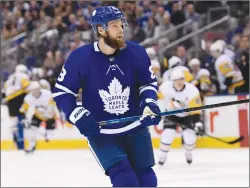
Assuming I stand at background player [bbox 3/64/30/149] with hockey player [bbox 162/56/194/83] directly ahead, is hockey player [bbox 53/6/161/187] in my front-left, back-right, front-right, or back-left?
front-right

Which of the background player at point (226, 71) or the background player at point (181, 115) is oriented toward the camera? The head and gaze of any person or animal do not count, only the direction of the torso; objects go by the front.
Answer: the background player at point (181, 115)

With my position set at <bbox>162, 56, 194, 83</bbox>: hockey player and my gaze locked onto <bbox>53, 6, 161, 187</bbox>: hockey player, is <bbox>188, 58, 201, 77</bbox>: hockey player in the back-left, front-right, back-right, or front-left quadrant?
back-left

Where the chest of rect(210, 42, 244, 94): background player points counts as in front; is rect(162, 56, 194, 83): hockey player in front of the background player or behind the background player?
in front

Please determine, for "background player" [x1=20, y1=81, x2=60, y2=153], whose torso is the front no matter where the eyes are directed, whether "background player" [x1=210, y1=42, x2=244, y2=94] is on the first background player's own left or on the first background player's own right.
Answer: on the first background player's own left

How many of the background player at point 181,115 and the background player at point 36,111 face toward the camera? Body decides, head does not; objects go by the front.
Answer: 2

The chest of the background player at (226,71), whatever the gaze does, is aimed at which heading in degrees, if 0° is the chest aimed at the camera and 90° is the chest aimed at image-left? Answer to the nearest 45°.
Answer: approximately 90°

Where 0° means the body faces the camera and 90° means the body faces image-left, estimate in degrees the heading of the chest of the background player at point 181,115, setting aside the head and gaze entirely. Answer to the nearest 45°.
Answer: approximately 0°

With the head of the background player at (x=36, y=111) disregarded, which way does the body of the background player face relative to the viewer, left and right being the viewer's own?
facing the viewer

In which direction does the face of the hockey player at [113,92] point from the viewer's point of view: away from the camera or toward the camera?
toward the camera

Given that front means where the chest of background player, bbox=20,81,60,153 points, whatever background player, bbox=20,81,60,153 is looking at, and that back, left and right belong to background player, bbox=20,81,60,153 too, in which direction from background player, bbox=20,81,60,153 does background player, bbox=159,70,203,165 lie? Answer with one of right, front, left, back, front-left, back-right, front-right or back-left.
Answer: front-left
